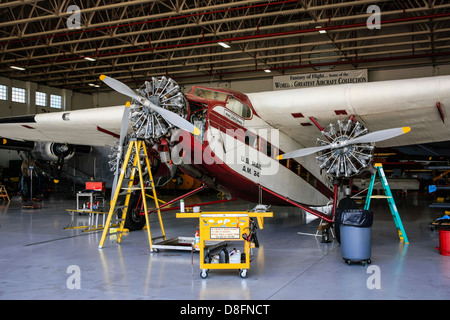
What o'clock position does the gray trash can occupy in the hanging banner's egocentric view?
The gray trash can is roughly at 12 o'clock from the hanging banner.

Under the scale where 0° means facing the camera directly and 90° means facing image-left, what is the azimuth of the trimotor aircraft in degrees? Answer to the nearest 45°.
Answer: approximately 45°

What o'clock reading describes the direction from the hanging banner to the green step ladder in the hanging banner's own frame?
The green step ladder is roughly at 12 o'clock from the hanging banner.

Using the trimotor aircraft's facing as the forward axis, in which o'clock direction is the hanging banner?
The hanging banner is roughly at 5 o'clock from the trimotor aircraft.

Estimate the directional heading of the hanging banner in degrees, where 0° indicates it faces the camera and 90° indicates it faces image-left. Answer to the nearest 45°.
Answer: approximately 0°

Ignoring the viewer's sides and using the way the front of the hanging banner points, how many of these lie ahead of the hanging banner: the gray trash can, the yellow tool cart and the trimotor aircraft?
3

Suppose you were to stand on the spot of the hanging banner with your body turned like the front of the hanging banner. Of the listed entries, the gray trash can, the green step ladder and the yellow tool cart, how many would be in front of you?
3

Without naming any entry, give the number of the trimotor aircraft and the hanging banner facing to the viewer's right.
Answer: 0

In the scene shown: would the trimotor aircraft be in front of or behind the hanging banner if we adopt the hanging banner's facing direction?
in front

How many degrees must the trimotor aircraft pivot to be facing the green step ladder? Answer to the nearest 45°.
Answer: approximately 135° to its left

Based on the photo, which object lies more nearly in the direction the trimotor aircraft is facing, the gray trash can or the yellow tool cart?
the yellow tool cart

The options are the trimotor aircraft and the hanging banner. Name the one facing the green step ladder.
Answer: the hanging banner
